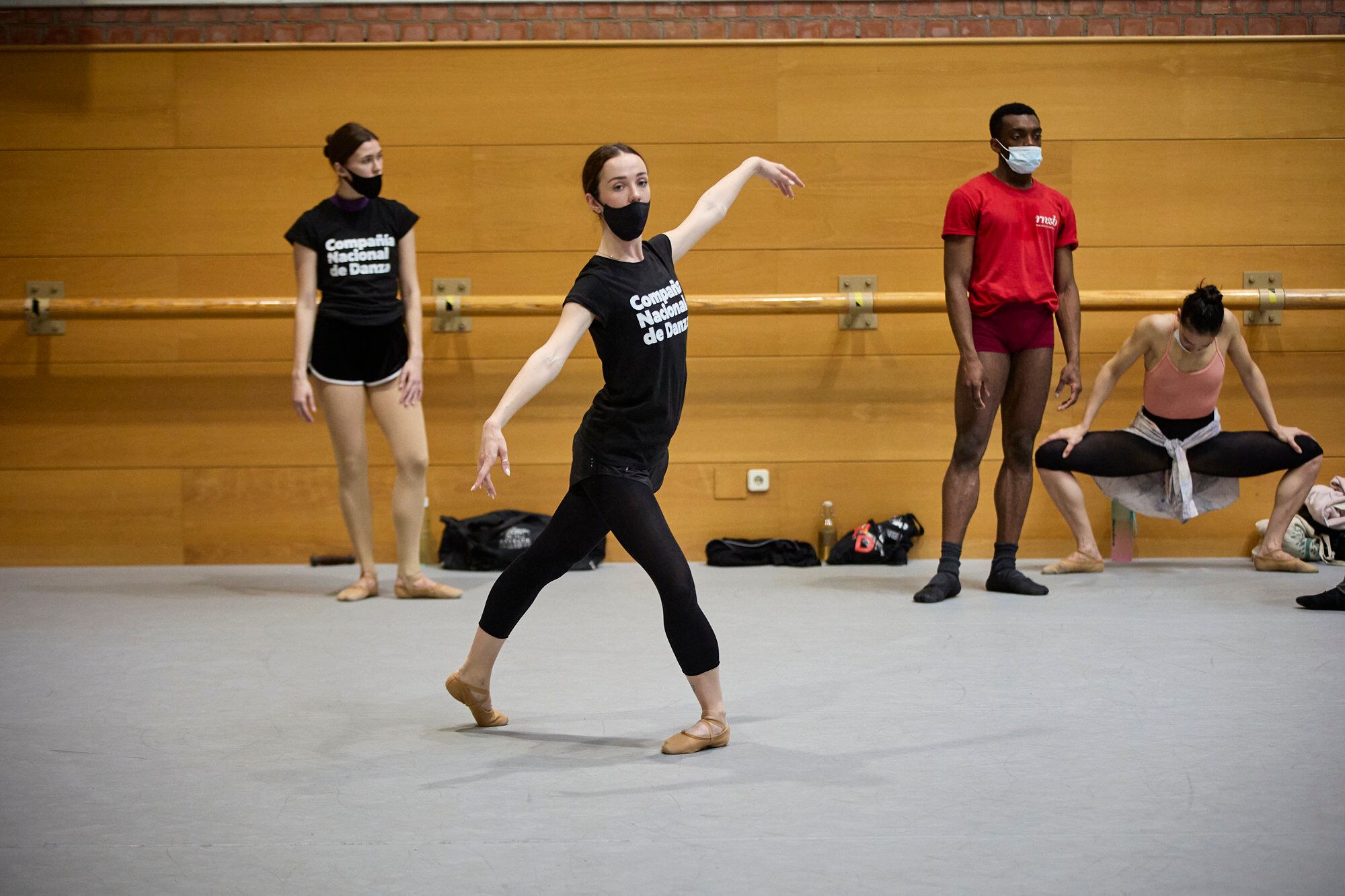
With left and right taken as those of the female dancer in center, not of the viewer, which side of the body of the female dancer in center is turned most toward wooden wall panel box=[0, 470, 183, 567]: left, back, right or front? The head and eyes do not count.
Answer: back

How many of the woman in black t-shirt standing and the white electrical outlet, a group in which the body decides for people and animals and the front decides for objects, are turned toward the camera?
2

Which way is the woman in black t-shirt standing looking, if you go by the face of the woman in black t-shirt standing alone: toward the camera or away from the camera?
toward the camera

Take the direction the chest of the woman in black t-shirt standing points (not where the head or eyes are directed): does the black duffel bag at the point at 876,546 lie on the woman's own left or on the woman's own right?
on the woman's own left

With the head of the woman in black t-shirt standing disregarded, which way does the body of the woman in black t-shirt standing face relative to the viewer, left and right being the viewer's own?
facing the viewer

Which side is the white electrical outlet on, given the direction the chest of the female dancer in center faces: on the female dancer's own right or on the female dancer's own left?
on the female dancer's own left

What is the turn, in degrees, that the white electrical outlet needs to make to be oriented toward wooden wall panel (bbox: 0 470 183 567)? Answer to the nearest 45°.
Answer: approximately 90° to its right

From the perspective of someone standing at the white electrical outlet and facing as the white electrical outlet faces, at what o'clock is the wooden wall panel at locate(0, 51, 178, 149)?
The wooden wall panel is roughly at 3 o'clock from the white electrical outlet.

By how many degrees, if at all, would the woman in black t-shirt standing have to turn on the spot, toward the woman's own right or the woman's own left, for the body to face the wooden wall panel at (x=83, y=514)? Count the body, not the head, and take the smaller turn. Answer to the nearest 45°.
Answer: approximately 135° to the woman's own right

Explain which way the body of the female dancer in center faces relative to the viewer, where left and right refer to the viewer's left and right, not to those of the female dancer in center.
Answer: facing the viewer and to the right of the viewer

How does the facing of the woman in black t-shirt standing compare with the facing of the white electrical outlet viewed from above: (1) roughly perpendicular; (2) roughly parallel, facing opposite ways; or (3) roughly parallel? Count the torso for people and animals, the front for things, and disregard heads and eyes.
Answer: roughly parallel

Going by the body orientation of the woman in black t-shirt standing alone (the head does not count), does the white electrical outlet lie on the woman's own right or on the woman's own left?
on the woman's own left

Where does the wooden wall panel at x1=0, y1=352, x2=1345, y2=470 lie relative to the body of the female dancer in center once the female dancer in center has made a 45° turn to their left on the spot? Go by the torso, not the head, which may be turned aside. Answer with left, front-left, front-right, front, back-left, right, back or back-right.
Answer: left

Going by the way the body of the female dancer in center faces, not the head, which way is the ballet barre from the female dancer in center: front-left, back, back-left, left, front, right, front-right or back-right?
back-left

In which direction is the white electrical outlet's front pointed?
toward the camera
